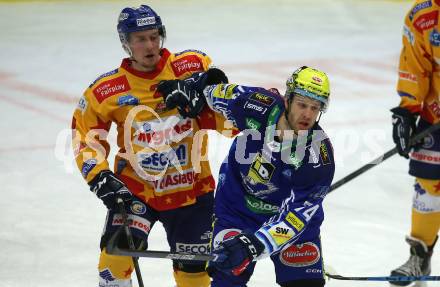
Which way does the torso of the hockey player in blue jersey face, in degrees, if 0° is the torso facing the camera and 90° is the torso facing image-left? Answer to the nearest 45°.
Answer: approximately 0°

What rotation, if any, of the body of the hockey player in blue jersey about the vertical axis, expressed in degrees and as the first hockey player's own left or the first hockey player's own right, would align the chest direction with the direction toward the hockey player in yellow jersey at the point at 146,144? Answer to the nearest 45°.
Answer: approximately 135° to the first hockey player's own right

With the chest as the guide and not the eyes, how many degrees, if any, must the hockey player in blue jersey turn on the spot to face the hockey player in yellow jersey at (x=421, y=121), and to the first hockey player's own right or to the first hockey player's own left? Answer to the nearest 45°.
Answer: approximately 135° to the first hockey player's own left
